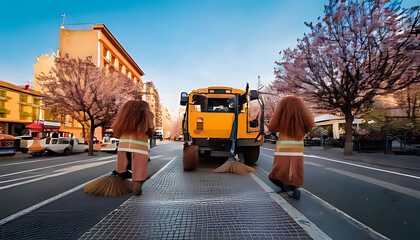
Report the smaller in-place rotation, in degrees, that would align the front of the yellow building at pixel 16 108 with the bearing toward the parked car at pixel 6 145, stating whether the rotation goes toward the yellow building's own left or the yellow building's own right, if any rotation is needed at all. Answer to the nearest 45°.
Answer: approximately 45° to the yellow building's own right

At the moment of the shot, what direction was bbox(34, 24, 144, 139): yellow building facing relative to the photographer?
facing the viewer and to the right of the viewer

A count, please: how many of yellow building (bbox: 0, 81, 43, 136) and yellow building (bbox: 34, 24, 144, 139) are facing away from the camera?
0

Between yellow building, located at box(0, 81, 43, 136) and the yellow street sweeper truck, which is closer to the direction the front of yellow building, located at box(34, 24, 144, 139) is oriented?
the yellow street sweeper truck

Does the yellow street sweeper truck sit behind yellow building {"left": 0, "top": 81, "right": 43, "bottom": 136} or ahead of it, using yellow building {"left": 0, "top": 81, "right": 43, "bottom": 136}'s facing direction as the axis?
ahead

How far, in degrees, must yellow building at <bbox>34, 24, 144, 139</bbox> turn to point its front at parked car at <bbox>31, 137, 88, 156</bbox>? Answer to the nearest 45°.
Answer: approximately 45° to its right

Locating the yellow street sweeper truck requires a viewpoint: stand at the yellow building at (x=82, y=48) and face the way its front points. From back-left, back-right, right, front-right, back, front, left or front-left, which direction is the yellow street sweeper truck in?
front-right

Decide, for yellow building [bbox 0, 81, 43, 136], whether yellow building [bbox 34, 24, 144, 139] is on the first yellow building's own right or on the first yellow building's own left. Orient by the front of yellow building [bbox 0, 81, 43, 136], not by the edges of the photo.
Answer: on the first yellow building's own left

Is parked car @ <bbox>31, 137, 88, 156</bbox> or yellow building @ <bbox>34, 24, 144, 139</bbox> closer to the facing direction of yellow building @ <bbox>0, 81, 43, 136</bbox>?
the parked car
